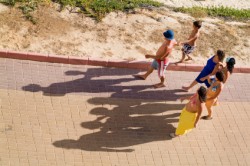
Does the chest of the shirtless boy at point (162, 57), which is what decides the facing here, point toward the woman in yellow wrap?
no

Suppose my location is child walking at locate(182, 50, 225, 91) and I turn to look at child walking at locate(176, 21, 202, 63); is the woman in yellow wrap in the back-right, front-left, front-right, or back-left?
back-left

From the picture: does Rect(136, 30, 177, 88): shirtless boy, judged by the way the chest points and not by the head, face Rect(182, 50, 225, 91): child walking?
no

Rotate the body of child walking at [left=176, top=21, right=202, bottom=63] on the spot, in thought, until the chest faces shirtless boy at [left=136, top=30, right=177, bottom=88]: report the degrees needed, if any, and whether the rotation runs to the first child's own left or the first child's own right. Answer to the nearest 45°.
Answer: approximately 45° to the first child's own left

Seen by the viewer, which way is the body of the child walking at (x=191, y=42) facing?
to the viewer's left

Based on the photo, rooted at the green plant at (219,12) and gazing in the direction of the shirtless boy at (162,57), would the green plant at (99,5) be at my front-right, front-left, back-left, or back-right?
front-right

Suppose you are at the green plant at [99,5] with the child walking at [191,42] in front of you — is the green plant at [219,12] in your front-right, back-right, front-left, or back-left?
front-left

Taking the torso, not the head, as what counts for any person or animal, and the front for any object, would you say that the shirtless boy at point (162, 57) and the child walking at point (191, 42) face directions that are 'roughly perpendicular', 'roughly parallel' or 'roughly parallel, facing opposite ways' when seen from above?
roughly parallel

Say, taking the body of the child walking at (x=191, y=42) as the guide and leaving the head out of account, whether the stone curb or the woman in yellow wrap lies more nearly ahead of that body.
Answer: the stone curb

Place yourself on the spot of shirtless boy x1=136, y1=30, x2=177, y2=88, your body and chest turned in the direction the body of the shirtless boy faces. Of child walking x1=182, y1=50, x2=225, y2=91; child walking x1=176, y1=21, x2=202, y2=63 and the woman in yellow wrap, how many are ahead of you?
0

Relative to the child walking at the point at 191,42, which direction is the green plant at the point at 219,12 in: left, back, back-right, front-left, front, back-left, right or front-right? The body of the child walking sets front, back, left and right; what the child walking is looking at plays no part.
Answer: right
